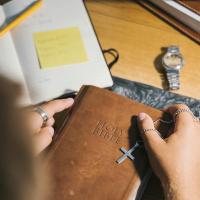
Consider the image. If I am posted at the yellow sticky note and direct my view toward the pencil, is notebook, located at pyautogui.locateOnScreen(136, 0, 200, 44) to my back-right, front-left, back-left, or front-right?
back-right

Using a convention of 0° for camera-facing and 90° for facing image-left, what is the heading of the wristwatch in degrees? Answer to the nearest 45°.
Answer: approximately 0°
